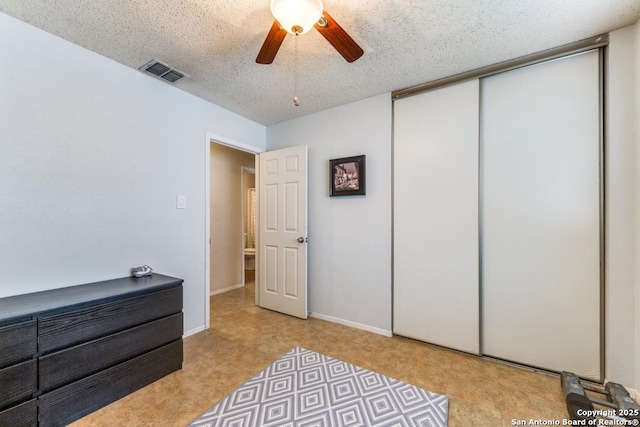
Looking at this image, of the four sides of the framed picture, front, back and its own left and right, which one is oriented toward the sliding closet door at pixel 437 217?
left

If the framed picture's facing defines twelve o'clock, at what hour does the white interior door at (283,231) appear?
The white interior door is roughly at 2 o'clock from the framed picture.

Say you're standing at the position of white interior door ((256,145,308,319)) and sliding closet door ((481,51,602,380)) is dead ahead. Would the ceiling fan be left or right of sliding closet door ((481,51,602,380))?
right

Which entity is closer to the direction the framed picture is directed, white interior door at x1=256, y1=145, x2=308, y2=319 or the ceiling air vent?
the ceiling air vent

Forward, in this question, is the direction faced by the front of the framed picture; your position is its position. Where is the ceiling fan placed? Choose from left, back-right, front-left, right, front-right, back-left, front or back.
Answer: front-left

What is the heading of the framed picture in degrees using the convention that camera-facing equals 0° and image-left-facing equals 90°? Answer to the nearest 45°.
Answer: approximately 45°

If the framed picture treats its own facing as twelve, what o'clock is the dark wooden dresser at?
The dark wooden dresser is roughly at 12 o'clock from the framed picture.
